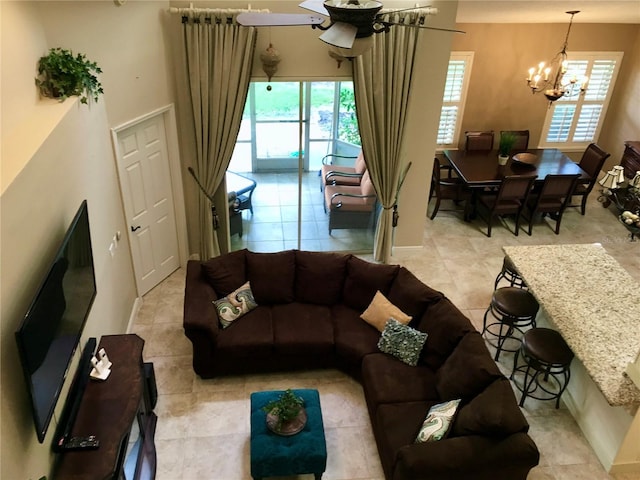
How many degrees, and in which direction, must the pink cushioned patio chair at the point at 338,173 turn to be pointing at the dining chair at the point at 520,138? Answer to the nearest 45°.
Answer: approximately 135° to its right

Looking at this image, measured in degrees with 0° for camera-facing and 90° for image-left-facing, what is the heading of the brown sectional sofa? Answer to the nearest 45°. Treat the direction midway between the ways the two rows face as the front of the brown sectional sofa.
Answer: approximately 45°

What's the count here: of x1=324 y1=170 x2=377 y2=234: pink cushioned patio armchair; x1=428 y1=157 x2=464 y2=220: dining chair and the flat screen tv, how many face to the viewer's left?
1

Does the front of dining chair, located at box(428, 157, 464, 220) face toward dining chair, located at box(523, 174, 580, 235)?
yes

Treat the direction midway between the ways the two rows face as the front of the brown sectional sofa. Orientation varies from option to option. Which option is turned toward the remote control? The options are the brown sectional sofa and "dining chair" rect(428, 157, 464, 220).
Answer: the brown sectional sofa

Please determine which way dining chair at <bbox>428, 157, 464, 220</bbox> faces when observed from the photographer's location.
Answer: facing to the right of the viewer

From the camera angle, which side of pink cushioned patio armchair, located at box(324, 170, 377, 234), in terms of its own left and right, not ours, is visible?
left

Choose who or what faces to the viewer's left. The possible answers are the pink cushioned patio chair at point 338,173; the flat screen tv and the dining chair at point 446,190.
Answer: the pink cushioned patio chair

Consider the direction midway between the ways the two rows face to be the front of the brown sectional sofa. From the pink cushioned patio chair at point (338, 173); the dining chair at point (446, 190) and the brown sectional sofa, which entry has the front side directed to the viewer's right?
the dining chair

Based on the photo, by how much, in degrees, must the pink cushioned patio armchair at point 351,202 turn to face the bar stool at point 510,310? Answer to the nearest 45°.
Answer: approximately 135° to its left

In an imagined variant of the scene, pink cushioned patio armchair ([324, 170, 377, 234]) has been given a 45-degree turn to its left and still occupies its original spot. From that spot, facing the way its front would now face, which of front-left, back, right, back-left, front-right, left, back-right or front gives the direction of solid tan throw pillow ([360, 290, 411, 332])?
front-left

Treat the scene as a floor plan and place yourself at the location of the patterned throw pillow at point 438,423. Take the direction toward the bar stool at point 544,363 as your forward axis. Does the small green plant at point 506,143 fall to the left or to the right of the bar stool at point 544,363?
left

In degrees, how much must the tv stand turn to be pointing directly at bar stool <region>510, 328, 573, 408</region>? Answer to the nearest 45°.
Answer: approximately 45° to its left

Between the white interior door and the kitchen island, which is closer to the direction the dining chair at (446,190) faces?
the kitchen island

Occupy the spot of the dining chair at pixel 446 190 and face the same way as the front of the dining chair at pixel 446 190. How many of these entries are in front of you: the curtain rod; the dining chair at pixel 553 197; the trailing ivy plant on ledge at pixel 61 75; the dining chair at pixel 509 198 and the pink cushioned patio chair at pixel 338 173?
2

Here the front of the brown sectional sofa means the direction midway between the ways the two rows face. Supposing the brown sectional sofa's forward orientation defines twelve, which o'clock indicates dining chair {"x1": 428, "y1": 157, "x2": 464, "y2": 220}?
The dining chair is roughly at 5 o'clock from the brown sectional sofa.

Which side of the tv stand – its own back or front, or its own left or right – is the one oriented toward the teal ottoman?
front

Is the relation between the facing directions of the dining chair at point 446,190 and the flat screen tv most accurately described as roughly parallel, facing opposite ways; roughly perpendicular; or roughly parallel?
roughly parallel

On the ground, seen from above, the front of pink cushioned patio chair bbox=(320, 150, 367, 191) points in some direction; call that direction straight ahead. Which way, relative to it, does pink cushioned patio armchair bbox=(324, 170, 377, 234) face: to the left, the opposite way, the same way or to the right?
the same way

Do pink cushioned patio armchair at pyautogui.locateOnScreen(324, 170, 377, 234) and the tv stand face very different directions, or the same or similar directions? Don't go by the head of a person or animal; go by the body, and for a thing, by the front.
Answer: very different directions
